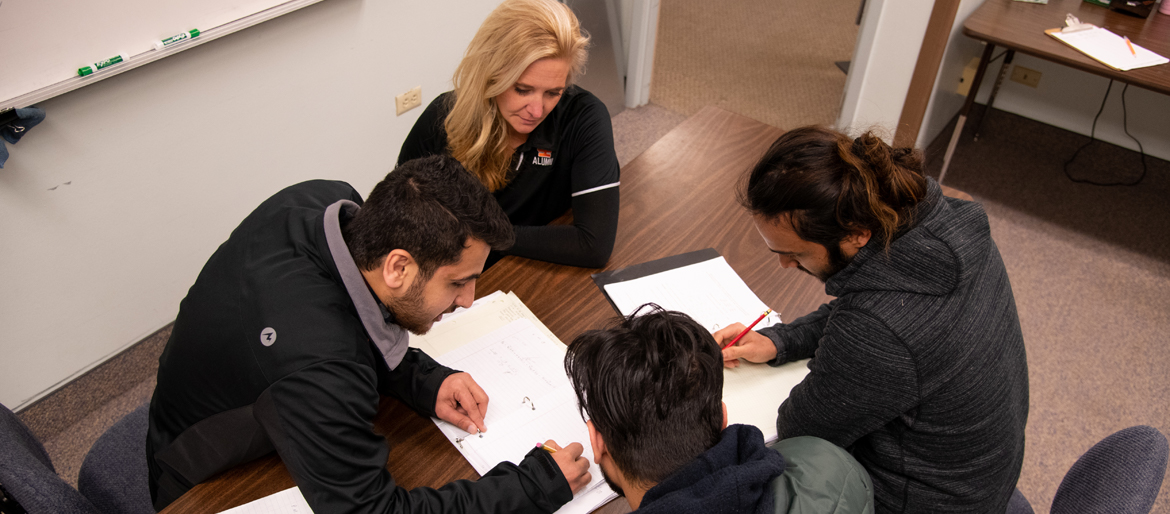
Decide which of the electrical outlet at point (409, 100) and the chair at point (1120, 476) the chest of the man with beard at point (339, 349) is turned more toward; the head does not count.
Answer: the chair

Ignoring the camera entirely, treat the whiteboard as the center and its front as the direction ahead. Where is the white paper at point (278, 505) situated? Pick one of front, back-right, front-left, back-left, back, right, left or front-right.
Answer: front-right

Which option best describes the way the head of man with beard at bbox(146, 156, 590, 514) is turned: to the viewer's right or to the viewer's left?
to the viewer's right

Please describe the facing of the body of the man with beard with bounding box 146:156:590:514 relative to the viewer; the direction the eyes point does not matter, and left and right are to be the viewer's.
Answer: facing to the right of the viewer

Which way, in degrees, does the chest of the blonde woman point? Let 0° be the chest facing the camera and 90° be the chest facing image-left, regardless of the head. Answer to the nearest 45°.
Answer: approximately 0°

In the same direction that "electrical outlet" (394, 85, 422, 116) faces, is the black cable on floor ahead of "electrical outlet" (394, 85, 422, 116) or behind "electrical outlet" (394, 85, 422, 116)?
ahead

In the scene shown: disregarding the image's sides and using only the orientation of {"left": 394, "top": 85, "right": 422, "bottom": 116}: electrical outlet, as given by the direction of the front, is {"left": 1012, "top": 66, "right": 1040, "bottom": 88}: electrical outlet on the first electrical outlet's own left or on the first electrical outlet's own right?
on the first electrical outlet's own left

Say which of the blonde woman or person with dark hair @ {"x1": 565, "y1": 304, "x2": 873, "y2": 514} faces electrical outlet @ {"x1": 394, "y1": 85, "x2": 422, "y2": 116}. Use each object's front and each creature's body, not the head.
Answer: the person with dark hair

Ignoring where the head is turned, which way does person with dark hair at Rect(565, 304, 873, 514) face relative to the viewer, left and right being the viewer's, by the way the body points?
facing away from the viewer and to the left of the viewer

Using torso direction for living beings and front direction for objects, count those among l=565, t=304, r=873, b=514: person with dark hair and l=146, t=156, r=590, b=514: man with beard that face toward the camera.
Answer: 0

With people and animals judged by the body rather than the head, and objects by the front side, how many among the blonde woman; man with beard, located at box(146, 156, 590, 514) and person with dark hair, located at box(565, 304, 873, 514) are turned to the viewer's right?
1
